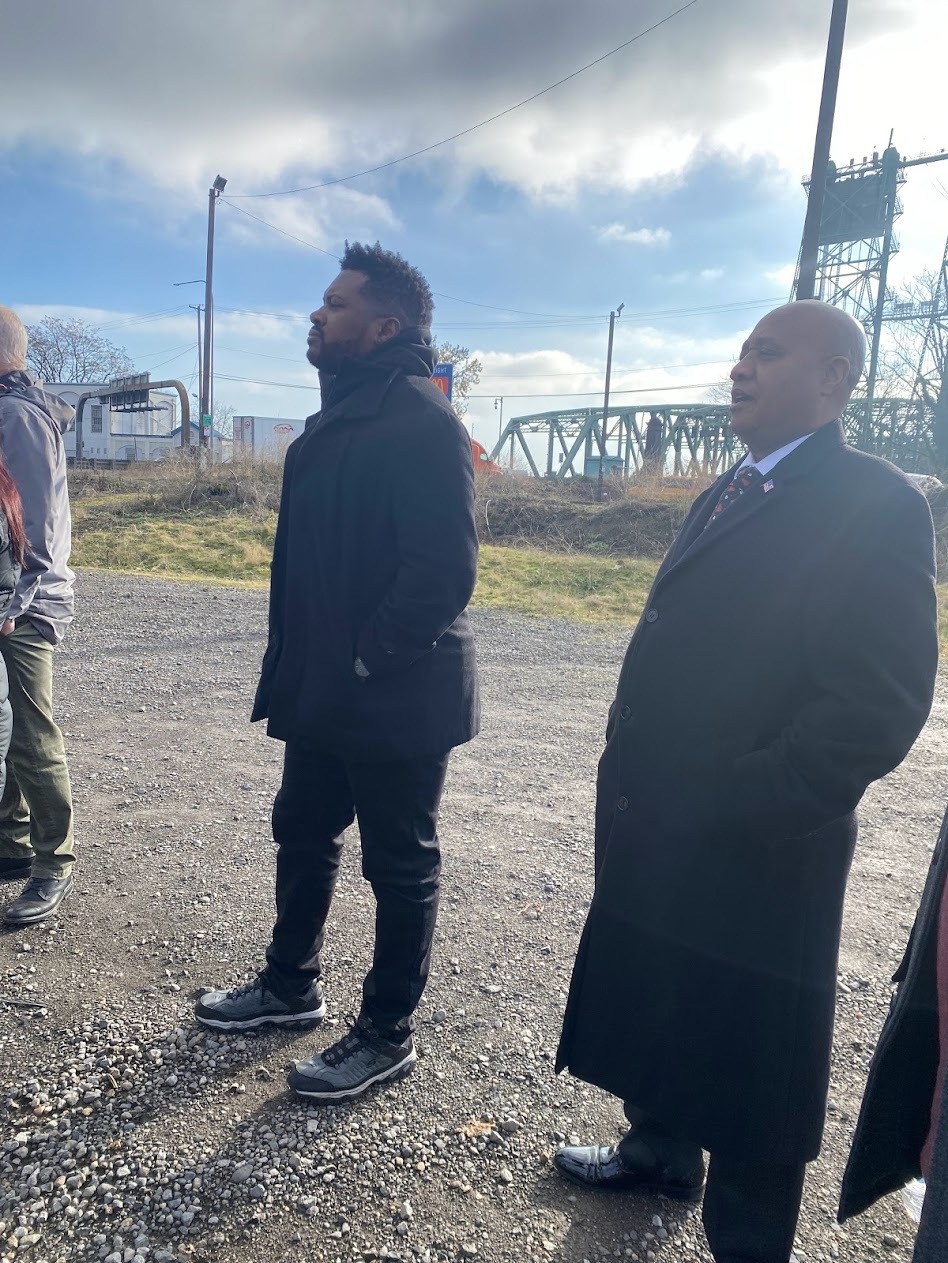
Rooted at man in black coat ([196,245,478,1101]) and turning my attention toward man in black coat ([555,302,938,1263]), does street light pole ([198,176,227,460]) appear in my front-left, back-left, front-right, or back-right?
back-left

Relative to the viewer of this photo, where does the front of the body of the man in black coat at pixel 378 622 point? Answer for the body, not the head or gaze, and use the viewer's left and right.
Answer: facing to the left of the viewer

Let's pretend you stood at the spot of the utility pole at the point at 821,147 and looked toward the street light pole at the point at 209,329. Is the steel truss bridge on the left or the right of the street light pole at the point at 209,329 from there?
right

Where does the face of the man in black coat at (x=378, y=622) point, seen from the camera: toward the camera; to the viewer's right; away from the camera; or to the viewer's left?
to the viewer's left

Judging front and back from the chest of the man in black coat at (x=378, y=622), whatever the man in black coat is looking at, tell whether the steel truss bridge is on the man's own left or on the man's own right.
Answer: on the man's own right

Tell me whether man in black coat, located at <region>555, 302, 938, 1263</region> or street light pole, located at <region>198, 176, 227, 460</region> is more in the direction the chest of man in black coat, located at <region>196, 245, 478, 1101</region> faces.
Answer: the street light pole

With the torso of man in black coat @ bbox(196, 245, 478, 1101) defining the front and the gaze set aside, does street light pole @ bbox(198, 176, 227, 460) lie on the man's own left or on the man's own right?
on the man's own right

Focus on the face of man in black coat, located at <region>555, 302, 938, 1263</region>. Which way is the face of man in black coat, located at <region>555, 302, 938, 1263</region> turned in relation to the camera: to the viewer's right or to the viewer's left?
to the viewer's left

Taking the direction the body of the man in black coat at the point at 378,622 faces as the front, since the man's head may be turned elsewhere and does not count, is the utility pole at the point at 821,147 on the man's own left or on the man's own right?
on the man's own right

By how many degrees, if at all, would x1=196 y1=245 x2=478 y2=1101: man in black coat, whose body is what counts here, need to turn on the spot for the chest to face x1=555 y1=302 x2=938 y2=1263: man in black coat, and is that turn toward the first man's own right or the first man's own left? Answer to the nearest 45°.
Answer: approximately 135° to the first man's own left

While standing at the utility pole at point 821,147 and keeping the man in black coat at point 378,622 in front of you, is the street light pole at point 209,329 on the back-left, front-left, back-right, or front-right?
back-right
